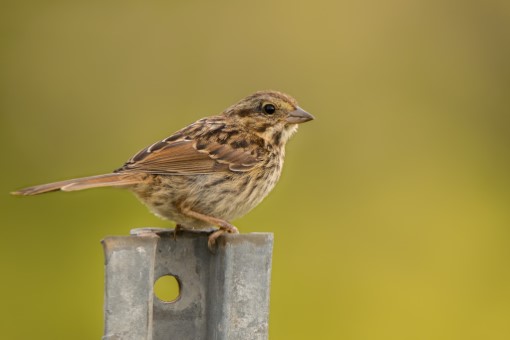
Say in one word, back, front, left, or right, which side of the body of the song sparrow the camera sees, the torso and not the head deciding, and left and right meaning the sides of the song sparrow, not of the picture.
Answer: right
